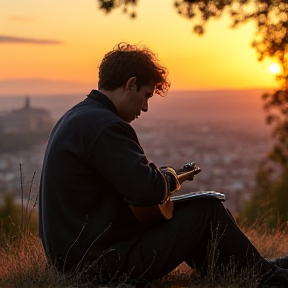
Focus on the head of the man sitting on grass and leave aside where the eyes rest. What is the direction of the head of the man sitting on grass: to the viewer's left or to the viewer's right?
to the viewer's right

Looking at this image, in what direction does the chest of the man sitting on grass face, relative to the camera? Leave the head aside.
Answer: to the viewer's right
